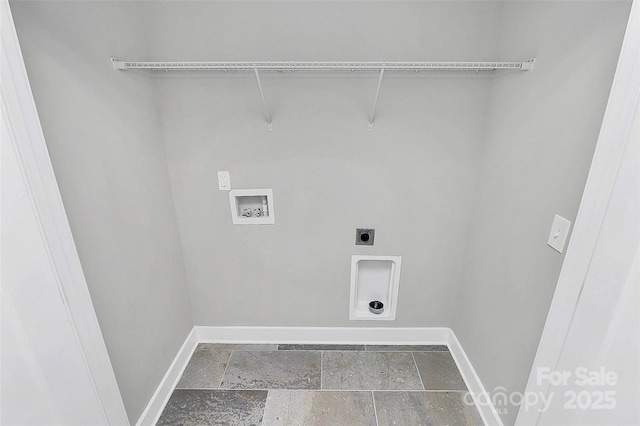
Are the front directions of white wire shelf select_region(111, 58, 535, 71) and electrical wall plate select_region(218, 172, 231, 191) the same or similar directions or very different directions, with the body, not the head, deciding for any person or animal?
same or similar directions

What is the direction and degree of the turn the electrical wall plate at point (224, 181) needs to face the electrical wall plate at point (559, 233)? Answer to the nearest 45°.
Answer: approximately 45° to its left

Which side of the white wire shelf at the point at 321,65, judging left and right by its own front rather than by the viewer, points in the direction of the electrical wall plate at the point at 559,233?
left

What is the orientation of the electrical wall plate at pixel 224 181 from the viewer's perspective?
toward the camera

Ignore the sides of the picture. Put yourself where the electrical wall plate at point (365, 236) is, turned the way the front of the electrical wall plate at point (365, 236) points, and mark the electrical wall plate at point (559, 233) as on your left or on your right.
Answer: on your left

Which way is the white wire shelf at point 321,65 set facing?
toward the camera

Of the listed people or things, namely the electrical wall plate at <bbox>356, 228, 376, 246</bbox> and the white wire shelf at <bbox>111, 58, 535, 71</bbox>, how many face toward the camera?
2

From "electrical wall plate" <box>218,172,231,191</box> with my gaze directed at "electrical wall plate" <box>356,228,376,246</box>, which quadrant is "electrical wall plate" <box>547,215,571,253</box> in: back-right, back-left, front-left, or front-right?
front-right

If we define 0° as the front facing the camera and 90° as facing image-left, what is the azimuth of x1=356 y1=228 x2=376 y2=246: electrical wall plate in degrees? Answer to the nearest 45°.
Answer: approximately 0°

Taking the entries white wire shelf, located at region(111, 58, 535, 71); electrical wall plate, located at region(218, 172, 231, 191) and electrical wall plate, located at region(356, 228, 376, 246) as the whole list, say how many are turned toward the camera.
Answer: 3

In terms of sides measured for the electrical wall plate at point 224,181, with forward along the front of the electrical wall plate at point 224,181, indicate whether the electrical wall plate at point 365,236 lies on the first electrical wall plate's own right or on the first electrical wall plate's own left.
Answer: on the first electrical wall plate's own left

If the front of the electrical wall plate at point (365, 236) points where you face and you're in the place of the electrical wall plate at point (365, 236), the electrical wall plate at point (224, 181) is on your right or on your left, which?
on your right
